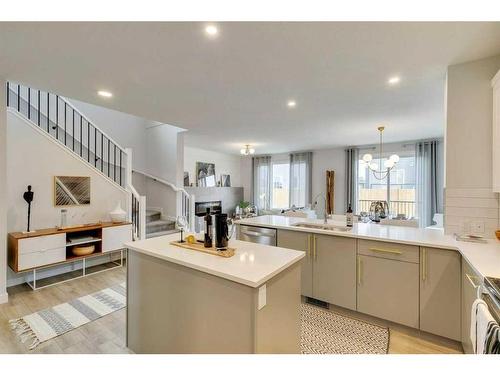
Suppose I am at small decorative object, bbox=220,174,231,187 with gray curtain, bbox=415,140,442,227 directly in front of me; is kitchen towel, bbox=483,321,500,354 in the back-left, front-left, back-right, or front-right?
front-right

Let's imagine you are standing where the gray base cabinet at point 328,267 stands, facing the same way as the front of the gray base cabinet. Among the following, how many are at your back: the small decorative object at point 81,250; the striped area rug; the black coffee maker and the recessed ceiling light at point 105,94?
0

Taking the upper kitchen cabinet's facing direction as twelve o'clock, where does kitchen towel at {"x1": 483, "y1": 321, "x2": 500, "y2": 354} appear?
The kitchen towel is roughly at 9 o'clock from the upper kitchen cabinet.

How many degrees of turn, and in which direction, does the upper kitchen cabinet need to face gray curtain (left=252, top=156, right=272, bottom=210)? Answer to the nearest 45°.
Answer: approximately 45° to its right

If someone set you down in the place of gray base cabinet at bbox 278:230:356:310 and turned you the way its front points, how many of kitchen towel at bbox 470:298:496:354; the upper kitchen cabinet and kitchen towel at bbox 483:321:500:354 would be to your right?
0

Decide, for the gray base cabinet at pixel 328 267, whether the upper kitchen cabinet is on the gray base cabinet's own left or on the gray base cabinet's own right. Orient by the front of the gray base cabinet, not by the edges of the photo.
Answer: on the gray base cabinet's own left

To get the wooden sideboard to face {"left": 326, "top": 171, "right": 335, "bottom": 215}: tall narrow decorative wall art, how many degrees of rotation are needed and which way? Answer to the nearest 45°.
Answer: approximately 45° to its left

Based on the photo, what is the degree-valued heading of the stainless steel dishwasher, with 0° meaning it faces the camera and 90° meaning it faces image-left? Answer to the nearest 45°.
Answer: approximately 45°

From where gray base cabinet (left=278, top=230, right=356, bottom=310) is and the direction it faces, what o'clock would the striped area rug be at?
The striped area rug is roughly at 1 o'clock from the gray base cabinet.

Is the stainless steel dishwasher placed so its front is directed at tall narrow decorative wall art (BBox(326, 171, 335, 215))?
no

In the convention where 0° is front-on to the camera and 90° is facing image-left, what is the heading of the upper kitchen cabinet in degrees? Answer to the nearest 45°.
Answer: approximately 90°

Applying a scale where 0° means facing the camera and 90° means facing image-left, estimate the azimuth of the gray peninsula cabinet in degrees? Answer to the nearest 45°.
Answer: approximately 45°

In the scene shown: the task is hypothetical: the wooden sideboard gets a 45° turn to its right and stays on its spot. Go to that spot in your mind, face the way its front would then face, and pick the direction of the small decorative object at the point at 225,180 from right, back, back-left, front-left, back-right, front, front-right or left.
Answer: back-left

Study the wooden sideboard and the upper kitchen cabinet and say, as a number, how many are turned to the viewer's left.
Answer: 1

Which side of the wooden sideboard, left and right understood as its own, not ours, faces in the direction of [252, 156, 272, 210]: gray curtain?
left
